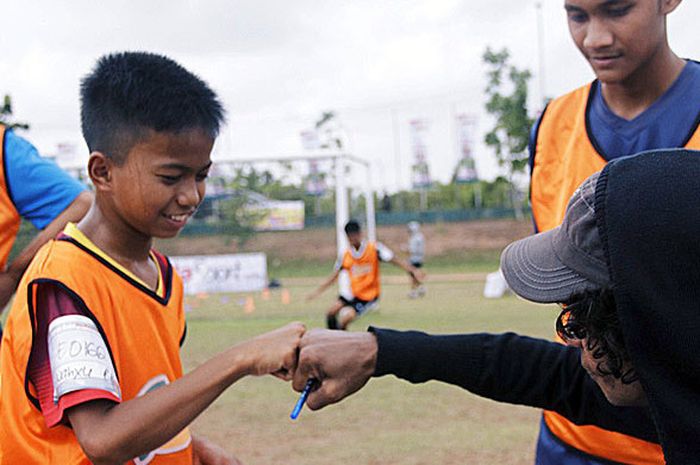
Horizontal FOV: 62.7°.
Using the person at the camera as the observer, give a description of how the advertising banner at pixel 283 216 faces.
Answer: facing the viewer

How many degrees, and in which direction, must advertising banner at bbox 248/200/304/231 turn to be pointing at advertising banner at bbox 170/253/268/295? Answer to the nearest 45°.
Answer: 0° — it already faces it

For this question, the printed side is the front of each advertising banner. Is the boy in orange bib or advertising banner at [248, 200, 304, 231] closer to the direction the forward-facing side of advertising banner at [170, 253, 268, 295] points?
the boy in orange bib

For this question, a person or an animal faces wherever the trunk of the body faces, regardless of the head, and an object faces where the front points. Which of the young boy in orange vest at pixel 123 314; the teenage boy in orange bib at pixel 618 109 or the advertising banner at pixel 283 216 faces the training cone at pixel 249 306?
the advertising banner

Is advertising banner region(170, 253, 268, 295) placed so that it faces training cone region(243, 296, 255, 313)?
yes

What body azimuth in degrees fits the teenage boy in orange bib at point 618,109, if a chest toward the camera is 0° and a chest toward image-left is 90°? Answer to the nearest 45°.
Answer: approximately 45°

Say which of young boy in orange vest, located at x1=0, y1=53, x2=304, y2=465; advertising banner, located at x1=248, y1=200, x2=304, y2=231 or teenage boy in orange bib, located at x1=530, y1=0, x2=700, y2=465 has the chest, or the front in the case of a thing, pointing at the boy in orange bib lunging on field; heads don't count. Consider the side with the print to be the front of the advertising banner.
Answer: the advertising banner

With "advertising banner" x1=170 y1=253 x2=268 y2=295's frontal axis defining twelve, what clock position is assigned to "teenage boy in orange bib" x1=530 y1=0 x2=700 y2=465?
The teenage boy in orange bib is roughly at 12 o'clock from the advertising banner.

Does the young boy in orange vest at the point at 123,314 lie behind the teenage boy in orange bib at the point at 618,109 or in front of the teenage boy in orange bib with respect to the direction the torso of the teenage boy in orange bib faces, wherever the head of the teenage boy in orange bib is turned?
in front

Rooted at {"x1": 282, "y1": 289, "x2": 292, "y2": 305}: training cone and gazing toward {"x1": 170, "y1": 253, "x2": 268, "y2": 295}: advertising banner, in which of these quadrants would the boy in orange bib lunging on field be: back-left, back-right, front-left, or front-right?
back-left

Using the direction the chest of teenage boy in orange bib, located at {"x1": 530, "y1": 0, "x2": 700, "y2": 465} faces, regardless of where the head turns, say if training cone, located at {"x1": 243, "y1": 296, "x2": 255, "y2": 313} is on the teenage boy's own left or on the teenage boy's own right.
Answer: on the teenage boy's own right

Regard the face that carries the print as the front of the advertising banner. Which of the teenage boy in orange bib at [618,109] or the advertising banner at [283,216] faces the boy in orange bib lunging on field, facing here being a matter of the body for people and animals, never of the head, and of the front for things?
the advertising banner

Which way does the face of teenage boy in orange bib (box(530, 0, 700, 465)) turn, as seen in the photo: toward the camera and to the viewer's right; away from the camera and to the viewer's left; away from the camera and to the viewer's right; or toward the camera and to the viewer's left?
toward the camera and to the viewer's left

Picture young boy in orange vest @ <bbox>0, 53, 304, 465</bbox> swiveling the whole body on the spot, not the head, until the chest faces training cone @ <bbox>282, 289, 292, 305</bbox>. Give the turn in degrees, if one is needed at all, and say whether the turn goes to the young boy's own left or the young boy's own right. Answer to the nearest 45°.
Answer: approximately 135° to the young boy's own left

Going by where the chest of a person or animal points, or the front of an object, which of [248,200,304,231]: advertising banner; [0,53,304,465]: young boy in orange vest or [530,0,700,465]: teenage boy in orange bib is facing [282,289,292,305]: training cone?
the advertising banner
